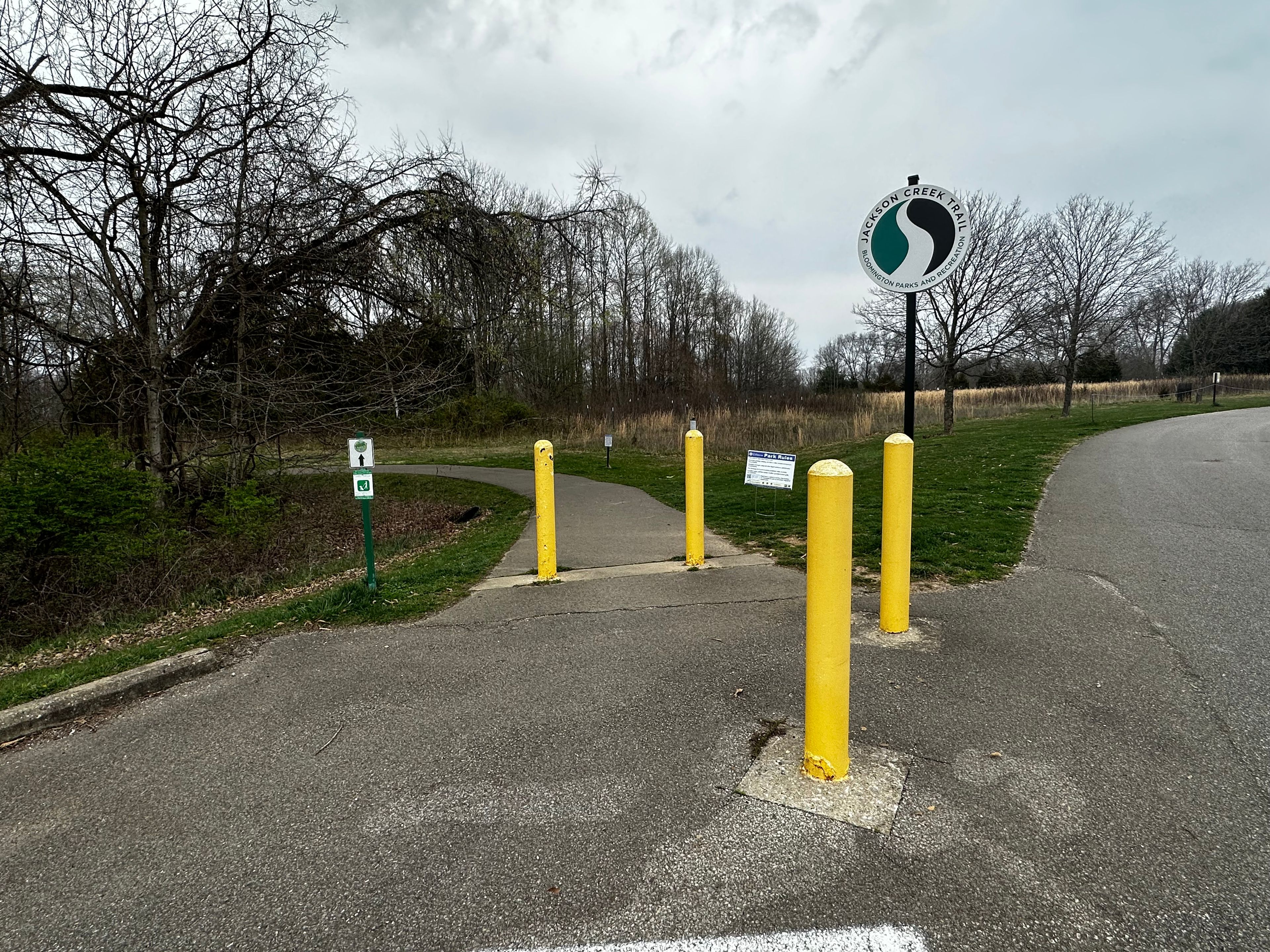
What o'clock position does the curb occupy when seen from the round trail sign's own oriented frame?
The curb is roughly at 2 o'clock from the round trail sign.

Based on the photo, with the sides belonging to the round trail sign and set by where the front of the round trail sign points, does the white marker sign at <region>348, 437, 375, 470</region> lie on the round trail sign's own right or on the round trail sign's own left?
on the round trail sign's own right

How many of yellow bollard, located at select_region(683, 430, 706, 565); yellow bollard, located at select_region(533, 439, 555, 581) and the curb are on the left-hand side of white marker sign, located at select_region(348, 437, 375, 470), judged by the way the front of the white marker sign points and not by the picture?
2

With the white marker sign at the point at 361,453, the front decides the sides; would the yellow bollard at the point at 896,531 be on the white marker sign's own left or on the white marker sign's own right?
on the white marker sign's own left

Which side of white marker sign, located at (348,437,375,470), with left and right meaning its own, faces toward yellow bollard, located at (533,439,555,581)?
left

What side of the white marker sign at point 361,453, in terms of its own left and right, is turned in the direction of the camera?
front

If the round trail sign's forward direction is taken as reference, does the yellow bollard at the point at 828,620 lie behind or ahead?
ahead

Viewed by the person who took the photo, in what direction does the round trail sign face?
facing the viewer

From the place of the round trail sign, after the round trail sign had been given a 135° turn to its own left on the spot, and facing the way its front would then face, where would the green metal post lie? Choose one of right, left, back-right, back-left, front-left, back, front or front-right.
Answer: back-left

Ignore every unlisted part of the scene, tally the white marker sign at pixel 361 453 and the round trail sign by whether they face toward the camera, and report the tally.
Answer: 2

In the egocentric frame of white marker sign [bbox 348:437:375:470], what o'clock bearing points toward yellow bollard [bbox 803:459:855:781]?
The yellow bollard is roughly at 11 o'clock from the white marker sign.
